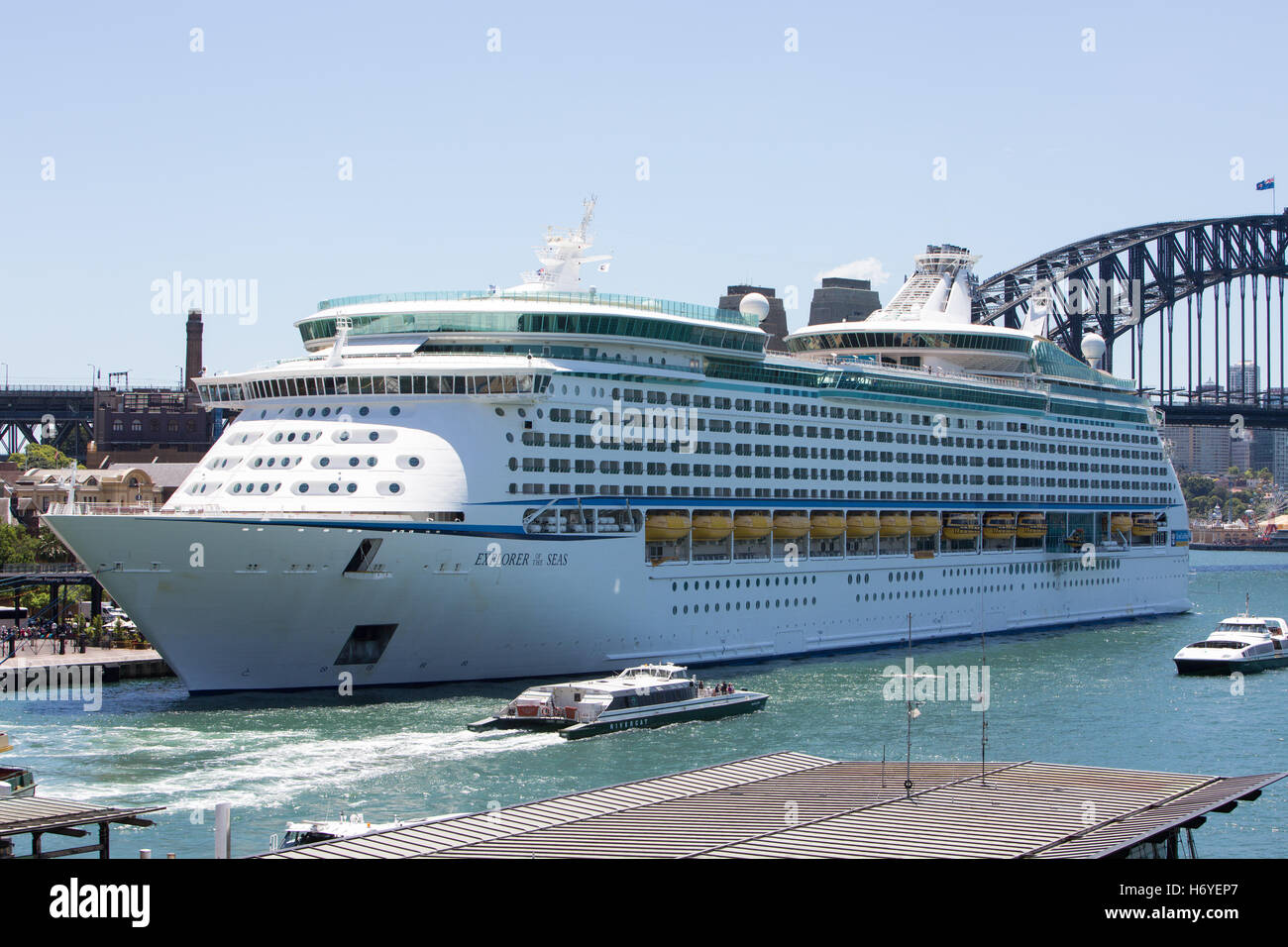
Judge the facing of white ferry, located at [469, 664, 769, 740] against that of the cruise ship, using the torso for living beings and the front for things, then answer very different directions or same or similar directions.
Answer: very different directions

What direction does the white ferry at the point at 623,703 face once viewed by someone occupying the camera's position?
facing away from the viewer and to the right of the viewer

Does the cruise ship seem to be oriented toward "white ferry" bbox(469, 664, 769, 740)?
no

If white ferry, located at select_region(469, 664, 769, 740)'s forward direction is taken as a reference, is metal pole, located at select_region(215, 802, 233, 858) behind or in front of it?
behind

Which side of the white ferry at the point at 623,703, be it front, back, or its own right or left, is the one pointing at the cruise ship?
left

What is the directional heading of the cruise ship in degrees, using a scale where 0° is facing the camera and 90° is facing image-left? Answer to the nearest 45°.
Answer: approximately 45°

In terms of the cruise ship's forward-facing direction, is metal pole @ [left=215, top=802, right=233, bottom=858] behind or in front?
in front
